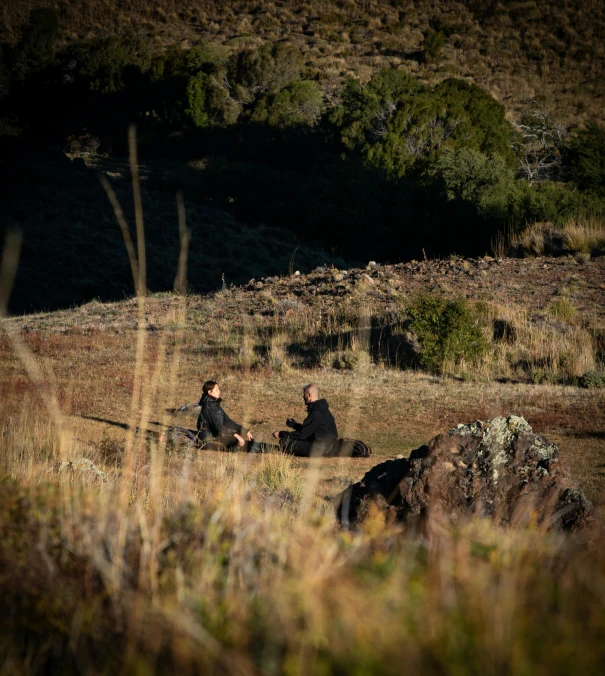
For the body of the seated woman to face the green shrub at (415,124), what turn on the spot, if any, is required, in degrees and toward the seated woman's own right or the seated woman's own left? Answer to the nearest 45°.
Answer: approximately 90° to the seated woman's own left

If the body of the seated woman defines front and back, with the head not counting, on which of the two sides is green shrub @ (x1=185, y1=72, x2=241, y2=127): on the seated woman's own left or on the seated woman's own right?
on the seated woman's own left

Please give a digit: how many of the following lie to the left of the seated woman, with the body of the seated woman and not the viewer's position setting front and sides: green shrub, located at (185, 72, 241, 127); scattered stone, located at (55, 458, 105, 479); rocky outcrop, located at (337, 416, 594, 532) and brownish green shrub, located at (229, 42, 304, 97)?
2

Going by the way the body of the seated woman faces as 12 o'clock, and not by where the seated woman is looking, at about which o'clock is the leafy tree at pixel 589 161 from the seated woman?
The leafy tree is roughly at 10 o'clock from the seated woman.

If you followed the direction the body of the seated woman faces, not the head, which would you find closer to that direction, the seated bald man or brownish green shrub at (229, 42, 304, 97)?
the seated bald man

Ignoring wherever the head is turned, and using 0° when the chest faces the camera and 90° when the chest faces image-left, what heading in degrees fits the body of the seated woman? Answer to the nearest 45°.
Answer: approximately 270°

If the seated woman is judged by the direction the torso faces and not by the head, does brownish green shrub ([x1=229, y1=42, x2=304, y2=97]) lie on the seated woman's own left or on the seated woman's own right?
on the seated woman's own left

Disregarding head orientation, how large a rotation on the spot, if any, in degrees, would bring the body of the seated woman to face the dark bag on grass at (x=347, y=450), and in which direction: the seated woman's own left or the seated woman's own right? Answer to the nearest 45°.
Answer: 0° — they already face it

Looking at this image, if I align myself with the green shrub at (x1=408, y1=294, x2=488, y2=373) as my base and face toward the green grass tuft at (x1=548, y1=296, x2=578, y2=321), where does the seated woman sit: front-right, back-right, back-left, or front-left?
back-right

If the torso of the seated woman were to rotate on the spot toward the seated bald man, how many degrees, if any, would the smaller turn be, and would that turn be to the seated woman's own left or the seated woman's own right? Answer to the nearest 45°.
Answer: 0° — they already face them

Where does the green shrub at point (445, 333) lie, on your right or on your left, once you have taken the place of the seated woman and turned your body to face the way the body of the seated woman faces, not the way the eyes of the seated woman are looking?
on your left
